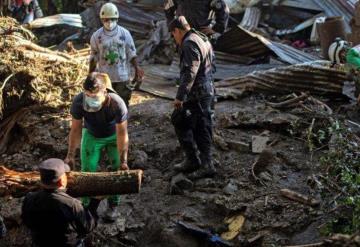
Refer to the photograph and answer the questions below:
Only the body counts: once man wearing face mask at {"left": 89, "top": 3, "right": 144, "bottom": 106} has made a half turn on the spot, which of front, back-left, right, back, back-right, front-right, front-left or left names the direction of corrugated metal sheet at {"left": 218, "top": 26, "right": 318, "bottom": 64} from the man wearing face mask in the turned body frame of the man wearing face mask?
front-right

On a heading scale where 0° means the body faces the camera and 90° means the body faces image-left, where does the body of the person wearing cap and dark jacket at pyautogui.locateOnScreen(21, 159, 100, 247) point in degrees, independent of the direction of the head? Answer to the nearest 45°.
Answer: approximately 225°

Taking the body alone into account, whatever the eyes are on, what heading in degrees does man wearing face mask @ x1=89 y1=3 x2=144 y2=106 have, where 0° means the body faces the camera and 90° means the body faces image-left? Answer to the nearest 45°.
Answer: approximately 0°

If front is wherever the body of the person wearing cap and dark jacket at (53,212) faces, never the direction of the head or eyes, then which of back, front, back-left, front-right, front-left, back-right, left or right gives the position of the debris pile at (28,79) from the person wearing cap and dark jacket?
front-left

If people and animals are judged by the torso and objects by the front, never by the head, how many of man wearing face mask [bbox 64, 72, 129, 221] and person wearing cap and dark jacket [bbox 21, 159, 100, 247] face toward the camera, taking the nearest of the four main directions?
1

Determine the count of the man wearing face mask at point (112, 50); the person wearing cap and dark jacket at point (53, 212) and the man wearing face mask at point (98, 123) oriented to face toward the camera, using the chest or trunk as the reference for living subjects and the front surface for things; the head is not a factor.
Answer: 2

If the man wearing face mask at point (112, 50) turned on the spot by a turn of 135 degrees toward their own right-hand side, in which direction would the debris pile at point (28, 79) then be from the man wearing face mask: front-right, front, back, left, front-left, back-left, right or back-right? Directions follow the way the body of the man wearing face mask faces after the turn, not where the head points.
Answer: front

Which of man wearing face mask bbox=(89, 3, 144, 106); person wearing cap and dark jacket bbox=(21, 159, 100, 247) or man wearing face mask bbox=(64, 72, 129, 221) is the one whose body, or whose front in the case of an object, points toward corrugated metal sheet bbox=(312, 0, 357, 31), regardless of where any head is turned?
the person wearing cap and dark jacket

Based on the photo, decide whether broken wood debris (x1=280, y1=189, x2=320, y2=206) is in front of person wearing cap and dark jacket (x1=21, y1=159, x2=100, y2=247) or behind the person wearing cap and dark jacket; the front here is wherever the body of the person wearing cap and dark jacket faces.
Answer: in front
